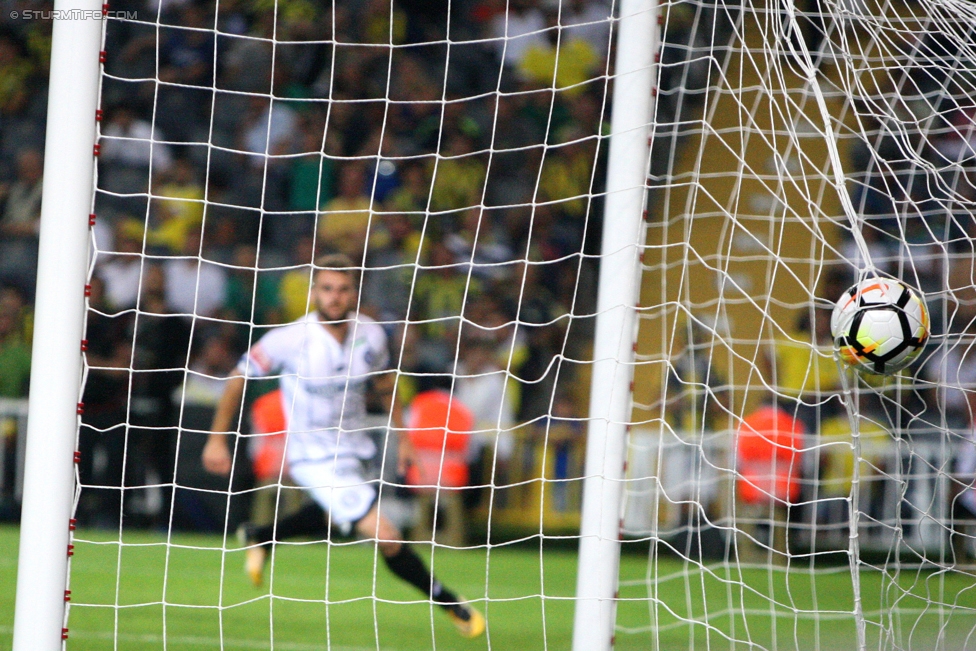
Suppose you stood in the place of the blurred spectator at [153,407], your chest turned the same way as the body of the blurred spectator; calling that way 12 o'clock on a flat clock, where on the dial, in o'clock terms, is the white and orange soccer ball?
The white and orange soccer ball is roughly at 11 o'clock from the blurred spectator.

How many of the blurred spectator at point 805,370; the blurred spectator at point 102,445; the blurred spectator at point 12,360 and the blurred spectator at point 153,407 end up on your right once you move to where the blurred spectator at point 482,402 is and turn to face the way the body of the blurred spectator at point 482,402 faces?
3

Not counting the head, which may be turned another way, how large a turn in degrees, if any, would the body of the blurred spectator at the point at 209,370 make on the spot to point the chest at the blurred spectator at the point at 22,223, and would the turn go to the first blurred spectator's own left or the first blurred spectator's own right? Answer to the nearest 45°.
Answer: approximately 135° to the first blurred spectator's own right

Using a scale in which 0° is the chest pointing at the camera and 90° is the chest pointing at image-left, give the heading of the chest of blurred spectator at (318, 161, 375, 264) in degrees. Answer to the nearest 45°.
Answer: approximately 0°

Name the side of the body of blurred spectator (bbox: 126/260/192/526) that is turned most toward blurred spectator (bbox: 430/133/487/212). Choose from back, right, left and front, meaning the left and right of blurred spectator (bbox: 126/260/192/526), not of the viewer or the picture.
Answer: left

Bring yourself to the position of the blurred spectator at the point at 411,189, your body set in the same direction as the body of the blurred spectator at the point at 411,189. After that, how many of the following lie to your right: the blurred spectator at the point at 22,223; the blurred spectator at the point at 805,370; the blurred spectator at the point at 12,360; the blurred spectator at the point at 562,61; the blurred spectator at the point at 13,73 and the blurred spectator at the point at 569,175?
3

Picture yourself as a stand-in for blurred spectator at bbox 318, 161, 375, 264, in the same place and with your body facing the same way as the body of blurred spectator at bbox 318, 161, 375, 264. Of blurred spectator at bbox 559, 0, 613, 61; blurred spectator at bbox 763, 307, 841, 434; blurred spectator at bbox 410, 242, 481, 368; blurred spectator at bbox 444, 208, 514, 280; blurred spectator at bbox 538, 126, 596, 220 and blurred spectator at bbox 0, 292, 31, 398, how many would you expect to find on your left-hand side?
5
